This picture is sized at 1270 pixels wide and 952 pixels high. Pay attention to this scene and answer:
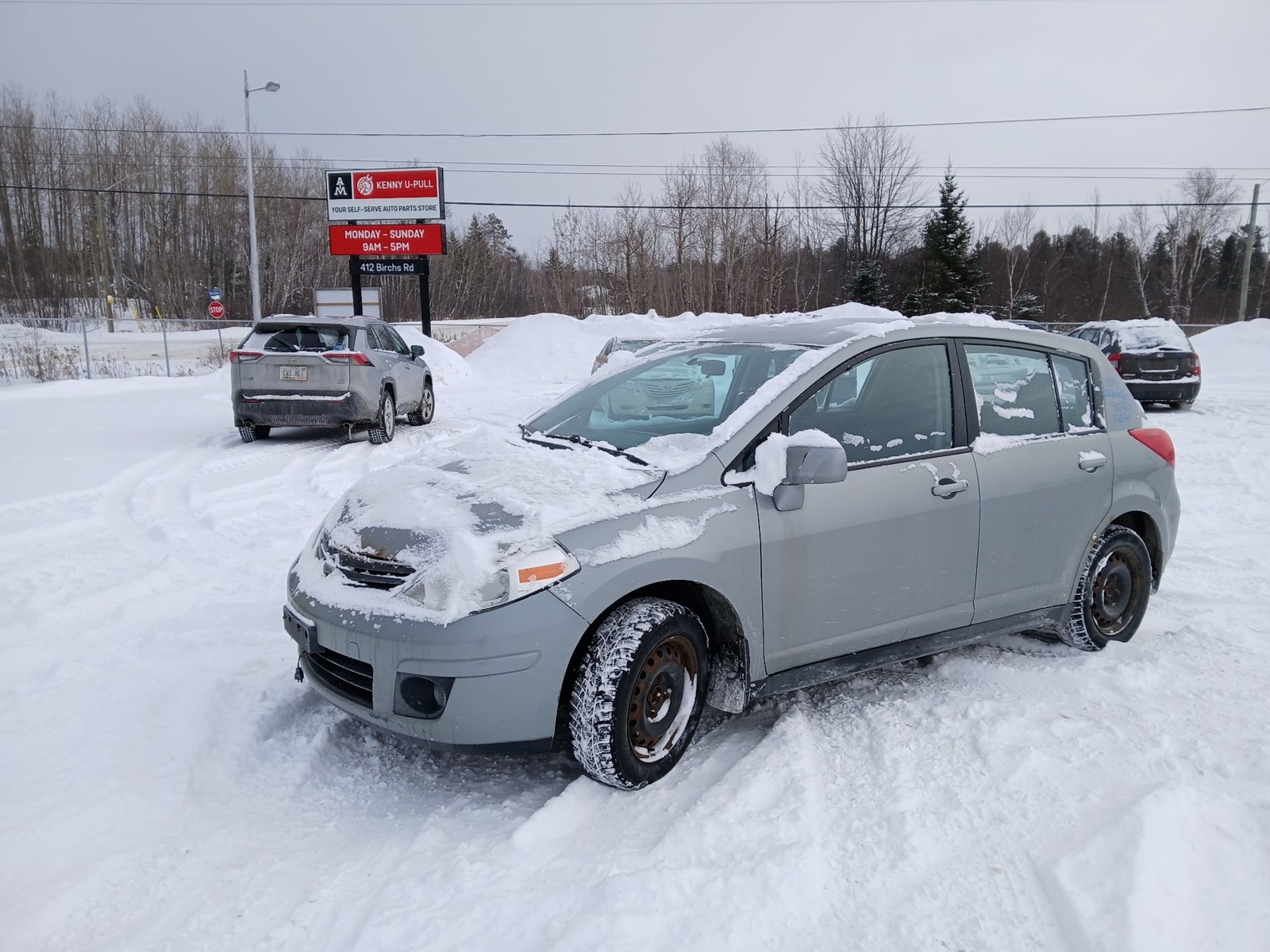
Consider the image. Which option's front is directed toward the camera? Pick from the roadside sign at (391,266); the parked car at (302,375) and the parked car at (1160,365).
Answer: the roadside sign

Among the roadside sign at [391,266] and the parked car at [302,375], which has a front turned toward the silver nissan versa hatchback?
the roadside sign

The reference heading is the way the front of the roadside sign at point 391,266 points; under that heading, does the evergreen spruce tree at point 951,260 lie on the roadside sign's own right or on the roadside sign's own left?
on the roadside sign's own left

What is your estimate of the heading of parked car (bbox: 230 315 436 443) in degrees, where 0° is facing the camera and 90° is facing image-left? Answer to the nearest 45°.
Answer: approximately 225°

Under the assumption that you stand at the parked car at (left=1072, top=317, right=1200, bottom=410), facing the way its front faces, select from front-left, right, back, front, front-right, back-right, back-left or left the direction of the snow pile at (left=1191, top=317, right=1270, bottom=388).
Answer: front-right

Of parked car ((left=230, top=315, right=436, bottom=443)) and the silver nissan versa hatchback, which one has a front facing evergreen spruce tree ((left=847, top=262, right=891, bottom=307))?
the parked car

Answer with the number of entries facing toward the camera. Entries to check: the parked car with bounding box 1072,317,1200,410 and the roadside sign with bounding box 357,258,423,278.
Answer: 1

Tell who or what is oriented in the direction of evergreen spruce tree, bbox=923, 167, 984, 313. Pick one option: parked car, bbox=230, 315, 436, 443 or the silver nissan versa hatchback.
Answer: the parked car

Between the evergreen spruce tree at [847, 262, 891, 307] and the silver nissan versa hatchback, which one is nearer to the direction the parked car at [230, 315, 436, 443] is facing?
the evergreen spruce tree

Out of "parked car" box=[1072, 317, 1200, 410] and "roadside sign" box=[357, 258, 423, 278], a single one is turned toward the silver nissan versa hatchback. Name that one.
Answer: the roadside sign

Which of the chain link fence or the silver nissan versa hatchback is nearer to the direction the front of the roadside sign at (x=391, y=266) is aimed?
the silver nissan versa hatchback

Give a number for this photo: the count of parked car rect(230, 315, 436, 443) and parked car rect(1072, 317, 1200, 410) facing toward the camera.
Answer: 0

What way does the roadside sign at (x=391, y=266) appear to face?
toward the camera

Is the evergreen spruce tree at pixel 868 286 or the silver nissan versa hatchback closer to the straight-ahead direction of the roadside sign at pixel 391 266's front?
the silver nissan versa hatchback

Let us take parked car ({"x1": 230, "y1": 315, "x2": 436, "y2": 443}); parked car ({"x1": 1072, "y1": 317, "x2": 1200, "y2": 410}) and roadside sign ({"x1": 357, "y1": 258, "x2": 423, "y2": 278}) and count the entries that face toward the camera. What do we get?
1

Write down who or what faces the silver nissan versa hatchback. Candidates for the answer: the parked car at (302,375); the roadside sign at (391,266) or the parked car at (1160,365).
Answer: the roadside sign
